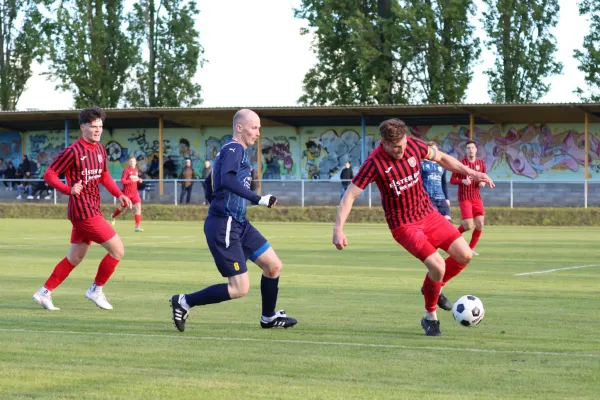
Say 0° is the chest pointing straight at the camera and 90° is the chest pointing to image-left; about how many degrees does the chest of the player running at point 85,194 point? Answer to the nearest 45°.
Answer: approximately 315°

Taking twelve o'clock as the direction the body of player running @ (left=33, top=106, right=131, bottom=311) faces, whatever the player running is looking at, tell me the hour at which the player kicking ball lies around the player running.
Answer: The player kicking ball is roughly at 12 o'clock from the player running.

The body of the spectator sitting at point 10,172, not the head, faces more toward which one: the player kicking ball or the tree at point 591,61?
the player kicking ball

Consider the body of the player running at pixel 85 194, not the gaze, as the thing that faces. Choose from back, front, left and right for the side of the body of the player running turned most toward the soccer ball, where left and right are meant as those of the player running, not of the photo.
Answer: front

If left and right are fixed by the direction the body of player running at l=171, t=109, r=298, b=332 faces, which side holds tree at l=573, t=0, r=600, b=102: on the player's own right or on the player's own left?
on the player's own left

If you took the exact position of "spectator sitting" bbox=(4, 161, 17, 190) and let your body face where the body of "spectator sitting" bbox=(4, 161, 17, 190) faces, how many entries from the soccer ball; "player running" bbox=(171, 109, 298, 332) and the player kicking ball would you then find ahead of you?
3

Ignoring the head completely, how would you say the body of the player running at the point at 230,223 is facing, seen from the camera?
to the viewer's right

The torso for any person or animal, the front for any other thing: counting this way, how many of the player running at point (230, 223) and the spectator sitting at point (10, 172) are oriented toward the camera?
1

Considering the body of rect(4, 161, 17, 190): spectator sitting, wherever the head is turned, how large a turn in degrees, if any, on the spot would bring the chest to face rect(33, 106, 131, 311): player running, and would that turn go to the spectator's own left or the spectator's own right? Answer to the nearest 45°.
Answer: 0° — they already face them

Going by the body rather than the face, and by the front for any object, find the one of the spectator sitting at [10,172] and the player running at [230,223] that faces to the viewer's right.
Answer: the player running

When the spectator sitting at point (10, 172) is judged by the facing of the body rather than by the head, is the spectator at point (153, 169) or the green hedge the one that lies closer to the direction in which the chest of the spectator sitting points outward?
the green hedge

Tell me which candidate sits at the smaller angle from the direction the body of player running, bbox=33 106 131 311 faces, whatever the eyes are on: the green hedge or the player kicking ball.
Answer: the player kicking ball

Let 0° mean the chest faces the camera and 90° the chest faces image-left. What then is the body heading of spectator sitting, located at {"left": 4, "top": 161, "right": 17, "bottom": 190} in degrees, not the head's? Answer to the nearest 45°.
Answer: approximately 0°

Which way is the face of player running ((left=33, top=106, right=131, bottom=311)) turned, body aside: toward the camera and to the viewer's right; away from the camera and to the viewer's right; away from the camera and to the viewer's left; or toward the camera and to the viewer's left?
toward the camera and to the viewer's right
